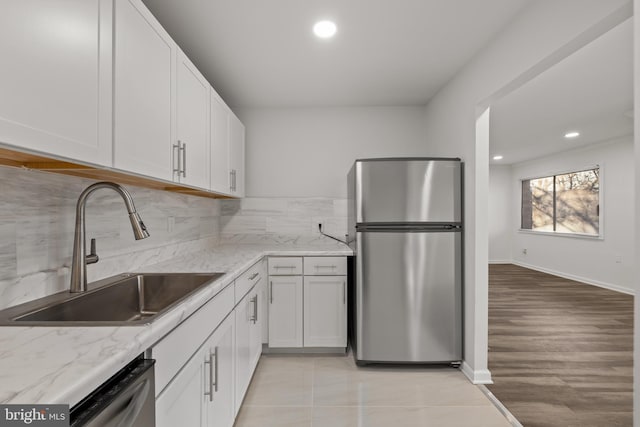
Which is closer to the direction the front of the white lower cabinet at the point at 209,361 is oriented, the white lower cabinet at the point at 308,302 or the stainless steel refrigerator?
the stainless steel refrigerator

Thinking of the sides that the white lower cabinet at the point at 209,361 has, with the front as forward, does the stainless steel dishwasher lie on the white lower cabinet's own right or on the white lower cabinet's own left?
on the white lower cabinet's own right

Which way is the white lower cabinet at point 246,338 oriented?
to the viewer's right

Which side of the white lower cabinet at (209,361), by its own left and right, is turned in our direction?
right

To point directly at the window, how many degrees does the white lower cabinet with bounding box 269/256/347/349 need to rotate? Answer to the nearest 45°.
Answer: approximately 135° to its left

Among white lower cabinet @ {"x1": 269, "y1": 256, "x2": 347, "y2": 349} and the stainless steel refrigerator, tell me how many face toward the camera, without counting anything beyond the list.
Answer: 2

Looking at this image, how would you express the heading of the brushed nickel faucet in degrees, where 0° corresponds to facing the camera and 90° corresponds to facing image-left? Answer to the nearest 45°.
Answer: approximately 315°

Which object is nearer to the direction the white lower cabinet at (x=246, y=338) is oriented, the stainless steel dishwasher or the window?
the window

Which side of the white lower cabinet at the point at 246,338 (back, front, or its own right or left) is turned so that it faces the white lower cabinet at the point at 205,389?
right

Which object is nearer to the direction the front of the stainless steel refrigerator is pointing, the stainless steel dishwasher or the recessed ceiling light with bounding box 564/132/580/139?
the stainless steel dishwasher
